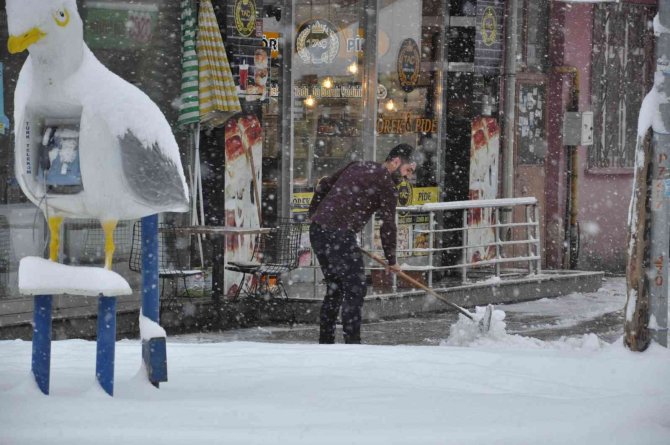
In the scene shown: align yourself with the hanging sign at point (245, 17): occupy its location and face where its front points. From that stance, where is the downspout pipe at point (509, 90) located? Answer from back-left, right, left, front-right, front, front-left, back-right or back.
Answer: back-left

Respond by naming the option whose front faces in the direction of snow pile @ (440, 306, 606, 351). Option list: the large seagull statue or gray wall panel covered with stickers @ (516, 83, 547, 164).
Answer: the gray wall panel covered with stickers

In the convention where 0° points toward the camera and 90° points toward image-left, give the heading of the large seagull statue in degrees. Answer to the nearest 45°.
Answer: approximately 45°

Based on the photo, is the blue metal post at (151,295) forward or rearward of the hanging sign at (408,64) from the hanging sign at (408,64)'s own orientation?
forward

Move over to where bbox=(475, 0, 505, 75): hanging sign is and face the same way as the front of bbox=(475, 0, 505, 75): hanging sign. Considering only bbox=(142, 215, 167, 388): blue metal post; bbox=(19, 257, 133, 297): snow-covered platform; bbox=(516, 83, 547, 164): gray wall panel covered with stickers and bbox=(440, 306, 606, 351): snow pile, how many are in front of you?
3

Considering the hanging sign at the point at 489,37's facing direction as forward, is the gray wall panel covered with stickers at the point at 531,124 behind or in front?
behind
